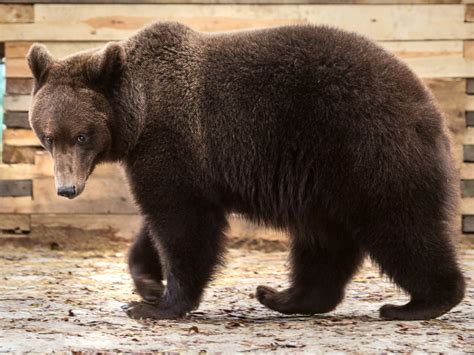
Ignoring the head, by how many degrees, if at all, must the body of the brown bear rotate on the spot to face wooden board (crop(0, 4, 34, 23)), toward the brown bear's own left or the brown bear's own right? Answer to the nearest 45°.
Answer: approximately 45° to the brown bear's own right

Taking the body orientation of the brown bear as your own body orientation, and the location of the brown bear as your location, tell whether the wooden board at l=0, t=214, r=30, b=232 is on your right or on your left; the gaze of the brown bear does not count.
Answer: on your right

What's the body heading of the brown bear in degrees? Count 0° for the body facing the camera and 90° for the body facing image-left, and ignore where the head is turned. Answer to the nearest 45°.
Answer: approximately 90°

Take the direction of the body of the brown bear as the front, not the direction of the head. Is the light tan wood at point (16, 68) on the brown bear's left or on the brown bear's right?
on the brown bear's right

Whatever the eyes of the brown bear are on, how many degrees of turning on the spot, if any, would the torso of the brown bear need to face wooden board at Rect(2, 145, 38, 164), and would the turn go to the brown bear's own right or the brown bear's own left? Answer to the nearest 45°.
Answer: approximately 45° to the brown bear's own right

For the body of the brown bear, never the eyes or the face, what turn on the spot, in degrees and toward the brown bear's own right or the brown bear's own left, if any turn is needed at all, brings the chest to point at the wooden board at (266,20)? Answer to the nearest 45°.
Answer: approximately 90° to the brown bear's own right

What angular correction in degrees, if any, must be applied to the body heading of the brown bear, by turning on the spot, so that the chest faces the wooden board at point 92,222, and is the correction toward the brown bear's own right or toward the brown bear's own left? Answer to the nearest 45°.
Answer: approximately 45° to the brown bear's own right
